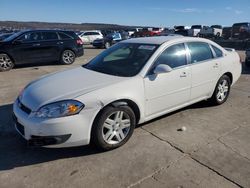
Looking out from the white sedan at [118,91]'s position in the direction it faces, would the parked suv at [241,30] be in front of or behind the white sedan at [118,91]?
behind

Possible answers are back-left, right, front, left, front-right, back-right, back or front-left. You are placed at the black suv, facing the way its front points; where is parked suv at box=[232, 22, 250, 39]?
back-right

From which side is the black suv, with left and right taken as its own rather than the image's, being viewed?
left

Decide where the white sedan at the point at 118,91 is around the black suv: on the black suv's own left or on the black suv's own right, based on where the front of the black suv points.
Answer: on the black suv's own left

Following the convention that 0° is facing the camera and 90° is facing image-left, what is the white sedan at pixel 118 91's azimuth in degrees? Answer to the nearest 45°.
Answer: approximately 45°

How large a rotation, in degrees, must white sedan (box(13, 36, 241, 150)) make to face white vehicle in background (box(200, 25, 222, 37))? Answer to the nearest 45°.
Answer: approximately 135° to its right

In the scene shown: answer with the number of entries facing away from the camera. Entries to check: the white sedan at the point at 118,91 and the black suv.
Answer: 0

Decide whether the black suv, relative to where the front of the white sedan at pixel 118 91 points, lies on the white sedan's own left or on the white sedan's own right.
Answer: on the white sedan's own right

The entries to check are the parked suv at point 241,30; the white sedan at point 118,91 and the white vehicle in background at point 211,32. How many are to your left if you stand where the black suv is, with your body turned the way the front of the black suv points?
1
